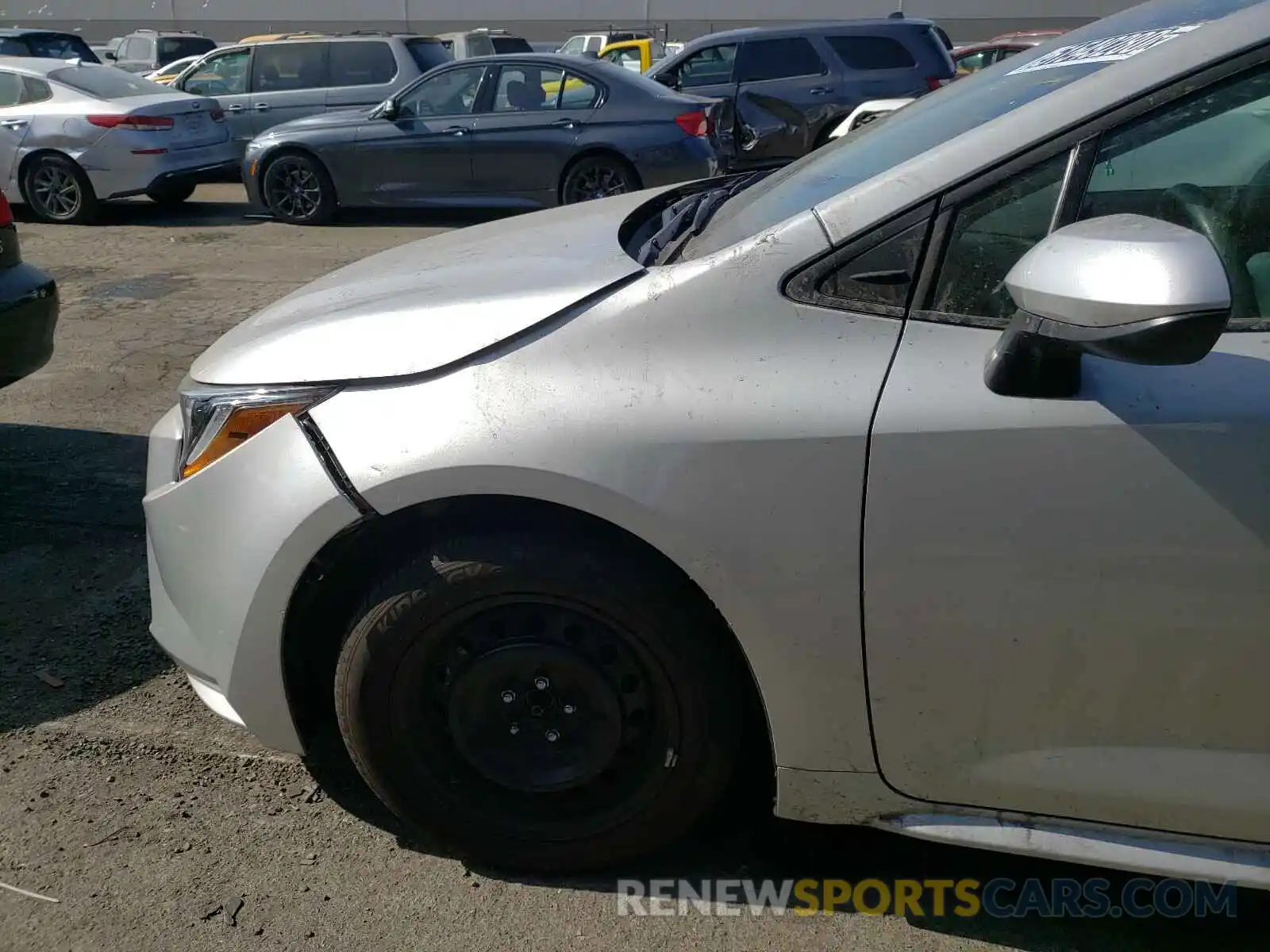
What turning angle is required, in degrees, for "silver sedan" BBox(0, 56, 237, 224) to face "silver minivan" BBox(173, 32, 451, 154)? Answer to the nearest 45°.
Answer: approximately 90° to its right

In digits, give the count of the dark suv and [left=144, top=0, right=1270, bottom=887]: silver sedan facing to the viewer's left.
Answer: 2

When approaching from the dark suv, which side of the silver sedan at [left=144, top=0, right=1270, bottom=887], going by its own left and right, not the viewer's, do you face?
right

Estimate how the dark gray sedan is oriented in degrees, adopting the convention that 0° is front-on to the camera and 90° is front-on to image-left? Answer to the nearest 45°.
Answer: approximately 90°

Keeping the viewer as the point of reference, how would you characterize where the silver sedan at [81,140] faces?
facing away from the viewer and to the left of the viewer

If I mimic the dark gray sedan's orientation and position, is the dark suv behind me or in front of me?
behind

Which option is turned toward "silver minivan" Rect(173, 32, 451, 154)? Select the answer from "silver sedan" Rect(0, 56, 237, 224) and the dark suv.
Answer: the dark suv

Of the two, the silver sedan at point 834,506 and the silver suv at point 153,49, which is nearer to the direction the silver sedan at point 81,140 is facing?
the silver suv

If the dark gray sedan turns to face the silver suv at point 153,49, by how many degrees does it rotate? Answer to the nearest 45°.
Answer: approximately 45° to its right

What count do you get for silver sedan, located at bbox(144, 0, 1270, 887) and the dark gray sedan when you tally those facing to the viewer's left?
2

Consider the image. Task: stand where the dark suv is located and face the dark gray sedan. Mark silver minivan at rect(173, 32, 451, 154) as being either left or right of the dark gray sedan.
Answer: right

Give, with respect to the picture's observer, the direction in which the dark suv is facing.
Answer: facing to the left of the viewer

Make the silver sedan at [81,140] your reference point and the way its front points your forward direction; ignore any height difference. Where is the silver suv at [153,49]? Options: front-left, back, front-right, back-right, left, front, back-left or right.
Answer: front-right

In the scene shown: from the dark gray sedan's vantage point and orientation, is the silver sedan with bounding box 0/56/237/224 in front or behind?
in front

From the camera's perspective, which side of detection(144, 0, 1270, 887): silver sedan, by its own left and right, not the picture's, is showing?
left
